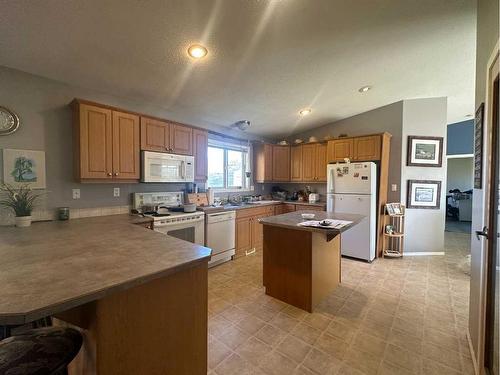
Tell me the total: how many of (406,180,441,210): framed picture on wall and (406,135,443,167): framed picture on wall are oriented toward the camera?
2

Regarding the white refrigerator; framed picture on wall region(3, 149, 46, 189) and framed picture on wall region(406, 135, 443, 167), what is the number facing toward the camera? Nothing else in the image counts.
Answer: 3

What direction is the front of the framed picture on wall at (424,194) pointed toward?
toward the camera

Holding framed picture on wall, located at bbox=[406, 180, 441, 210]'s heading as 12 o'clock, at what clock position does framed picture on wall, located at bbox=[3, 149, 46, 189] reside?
framed picture on wall, located at bbox=[3, 149, 46, 189] is roughly at 1 o'clock from framed picture on wall, located at bbox=[406, 180, 441, 210].

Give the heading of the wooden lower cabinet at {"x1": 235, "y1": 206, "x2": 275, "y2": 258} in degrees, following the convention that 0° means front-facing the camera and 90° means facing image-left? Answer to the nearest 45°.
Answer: approximately 315°

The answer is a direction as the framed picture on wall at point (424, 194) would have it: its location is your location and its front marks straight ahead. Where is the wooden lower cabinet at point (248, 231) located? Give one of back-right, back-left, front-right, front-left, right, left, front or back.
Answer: front-right

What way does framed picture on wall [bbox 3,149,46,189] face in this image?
toward the camera

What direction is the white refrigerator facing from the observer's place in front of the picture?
facing the viewer

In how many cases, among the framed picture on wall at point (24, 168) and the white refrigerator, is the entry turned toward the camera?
2

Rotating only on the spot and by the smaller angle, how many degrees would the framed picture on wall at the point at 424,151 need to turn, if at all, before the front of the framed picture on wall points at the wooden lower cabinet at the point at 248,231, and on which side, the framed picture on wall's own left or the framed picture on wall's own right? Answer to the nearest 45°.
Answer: approximately 45° to the framed picture on wall's own right

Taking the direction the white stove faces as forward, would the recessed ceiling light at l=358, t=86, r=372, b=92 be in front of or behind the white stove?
in front

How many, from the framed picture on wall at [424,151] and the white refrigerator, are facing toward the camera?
2

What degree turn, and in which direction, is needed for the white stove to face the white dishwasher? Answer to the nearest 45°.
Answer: approximately 45° to its left
